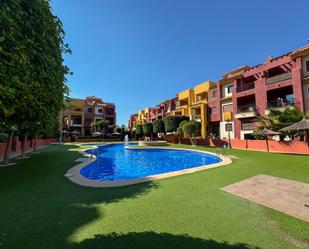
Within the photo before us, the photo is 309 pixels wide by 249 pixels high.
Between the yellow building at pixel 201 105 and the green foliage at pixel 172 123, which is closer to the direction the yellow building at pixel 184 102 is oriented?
the green foliage

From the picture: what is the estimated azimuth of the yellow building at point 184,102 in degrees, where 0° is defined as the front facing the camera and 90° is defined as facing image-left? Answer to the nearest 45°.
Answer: approximately 45°

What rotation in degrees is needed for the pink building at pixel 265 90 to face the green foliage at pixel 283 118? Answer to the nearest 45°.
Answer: approximately 45° to its left

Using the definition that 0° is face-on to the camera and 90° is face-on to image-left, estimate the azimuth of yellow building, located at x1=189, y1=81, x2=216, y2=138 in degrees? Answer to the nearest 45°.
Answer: approximately 45°

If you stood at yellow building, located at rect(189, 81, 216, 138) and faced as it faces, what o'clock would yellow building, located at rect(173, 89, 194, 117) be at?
yellow building, located at rect(173, 89, 194, 117) is roughly at 3 o'clock from yellow building, located at rect(189, 81, 216, 138).

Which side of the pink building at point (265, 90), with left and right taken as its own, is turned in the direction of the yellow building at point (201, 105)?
right

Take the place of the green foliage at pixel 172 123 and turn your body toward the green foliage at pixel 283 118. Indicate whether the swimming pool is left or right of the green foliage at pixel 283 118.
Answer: right

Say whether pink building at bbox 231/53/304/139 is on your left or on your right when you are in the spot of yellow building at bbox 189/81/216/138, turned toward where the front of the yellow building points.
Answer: on your left

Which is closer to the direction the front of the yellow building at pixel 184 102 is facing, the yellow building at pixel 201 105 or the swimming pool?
the swimming pool

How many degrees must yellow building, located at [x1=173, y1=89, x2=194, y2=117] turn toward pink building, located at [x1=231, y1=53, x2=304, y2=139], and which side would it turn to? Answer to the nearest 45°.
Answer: approximately 90° to its left
